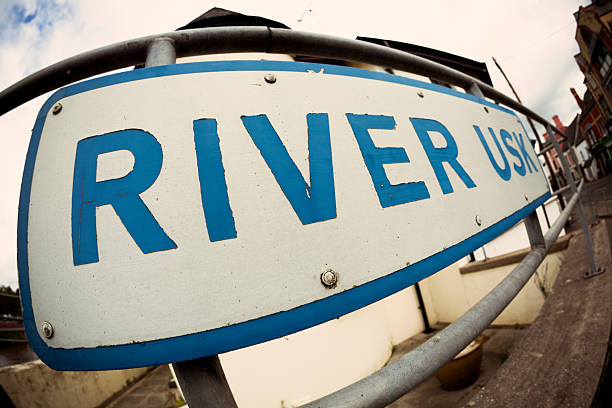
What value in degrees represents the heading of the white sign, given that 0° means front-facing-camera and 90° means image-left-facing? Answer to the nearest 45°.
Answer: approximately 315°
